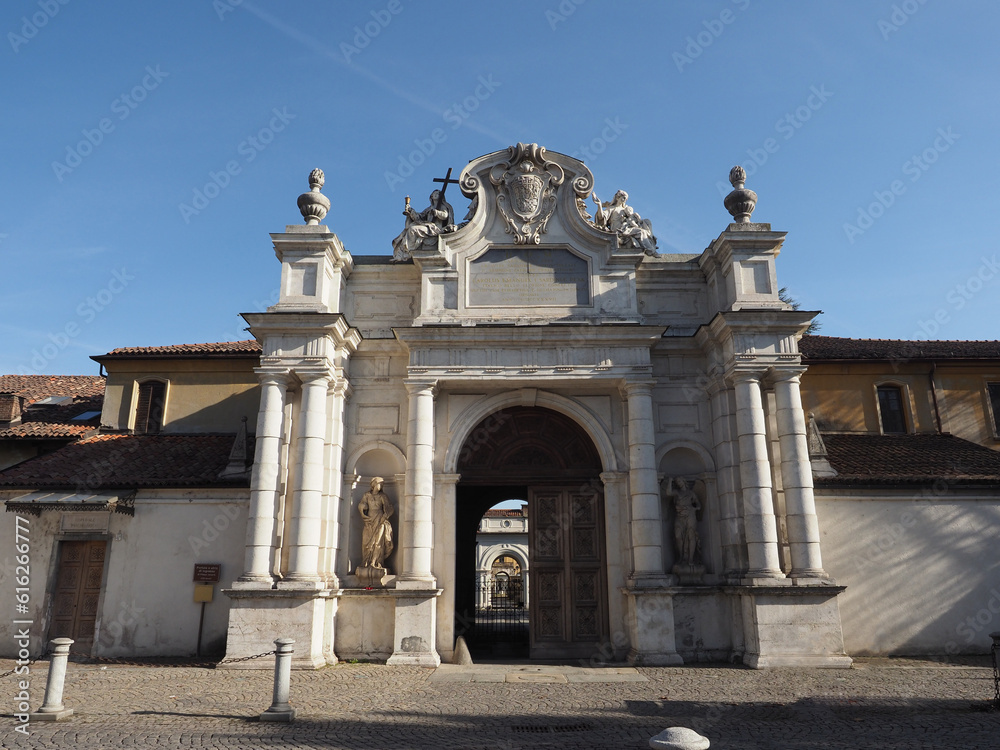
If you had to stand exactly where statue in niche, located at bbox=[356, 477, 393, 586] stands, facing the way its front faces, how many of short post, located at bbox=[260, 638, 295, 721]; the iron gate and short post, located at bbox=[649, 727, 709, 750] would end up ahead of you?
2

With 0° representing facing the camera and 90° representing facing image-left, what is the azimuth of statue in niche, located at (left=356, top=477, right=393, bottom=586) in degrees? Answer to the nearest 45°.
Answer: approximately 0°

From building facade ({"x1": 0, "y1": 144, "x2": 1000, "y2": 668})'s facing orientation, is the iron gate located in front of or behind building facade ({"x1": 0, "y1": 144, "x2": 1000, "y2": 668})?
behind

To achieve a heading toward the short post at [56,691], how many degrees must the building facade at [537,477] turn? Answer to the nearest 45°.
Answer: approximately 45° to its right

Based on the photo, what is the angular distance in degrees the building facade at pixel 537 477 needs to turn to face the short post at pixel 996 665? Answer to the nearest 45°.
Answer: approximately 45° to its left

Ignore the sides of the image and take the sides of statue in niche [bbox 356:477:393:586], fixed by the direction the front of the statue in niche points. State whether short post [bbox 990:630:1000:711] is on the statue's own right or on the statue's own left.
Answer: on the statue's own left

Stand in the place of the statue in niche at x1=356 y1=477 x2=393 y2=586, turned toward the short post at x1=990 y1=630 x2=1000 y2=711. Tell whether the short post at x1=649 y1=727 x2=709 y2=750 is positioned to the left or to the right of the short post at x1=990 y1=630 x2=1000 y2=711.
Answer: right
